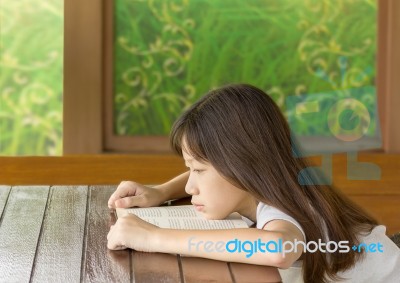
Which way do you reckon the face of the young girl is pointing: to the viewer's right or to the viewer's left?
to the viewer's left

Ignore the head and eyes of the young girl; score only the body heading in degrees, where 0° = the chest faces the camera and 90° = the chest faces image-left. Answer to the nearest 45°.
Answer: approximately 90°
